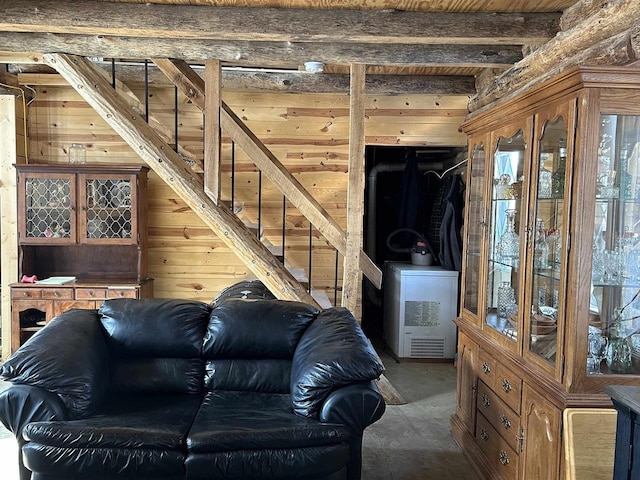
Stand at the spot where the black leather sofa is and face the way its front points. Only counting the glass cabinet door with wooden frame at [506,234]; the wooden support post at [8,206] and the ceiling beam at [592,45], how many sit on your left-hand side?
2

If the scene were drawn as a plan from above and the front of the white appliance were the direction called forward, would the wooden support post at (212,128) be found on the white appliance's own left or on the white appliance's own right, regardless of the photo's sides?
on the white appliance's own right

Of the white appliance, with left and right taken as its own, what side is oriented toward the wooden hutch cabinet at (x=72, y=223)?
right

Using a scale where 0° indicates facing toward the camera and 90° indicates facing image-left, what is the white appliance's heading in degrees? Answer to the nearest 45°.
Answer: approximately 0°

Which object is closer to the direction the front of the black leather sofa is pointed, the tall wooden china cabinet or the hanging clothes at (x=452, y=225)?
the tall wooden china cabinet

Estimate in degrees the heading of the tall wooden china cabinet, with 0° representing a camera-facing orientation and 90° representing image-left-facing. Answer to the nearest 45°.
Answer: approximately 45°

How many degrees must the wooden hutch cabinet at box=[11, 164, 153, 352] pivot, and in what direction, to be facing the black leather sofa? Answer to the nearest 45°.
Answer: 0° — it already faces it

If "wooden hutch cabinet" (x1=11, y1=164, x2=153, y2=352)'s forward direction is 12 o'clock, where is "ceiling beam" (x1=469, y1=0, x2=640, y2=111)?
The ceiling beam is roughly at 11 o'clock from the wooden hutch cabinet.

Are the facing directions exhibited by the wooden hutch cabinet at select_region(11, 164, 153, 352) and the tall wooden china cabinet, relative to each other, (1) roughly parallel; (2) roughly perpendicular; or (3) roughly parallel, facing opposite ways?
roughly perpendicular

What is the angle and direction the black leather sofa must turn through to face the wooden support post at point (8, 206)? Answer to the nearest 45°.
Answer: approximately 135° to its right
